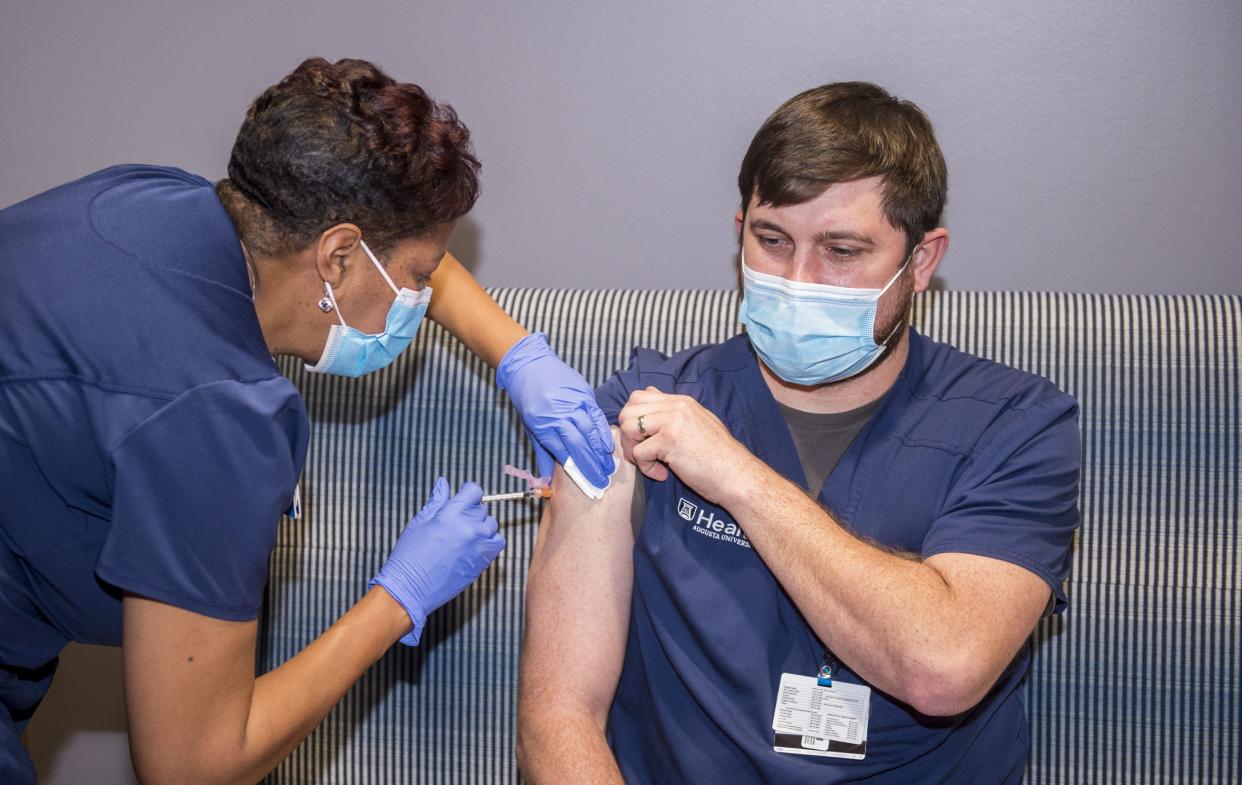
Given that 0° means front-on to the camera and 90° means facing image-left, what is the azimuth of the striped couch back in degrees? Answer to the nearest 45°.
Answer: approximately 0°
